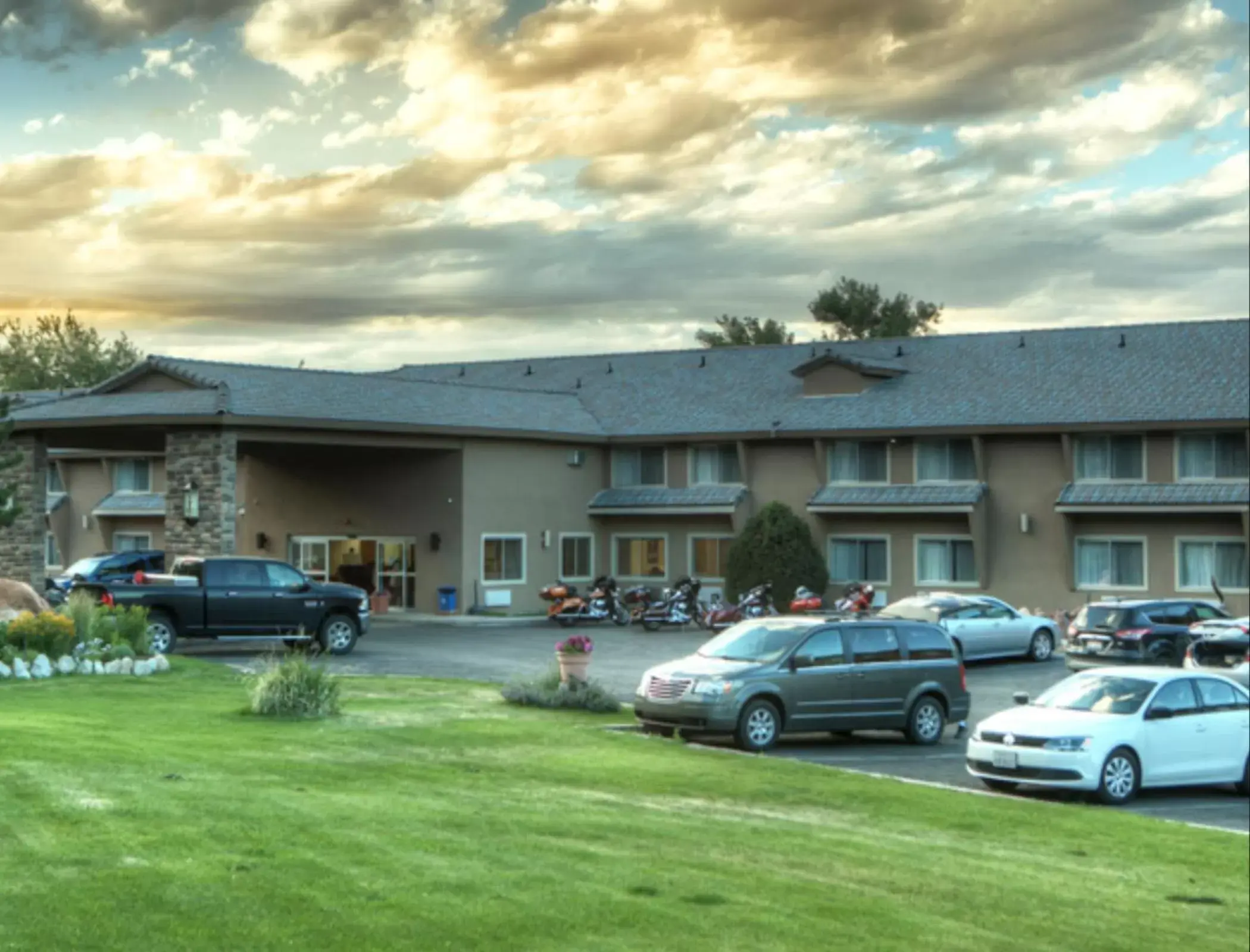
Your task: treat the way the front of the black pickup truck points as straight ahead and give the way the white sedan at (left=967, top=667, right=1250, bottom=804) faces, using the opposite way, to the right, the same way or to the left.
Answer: the opposite way

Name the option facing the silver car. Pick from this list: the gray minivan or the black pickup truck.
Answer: the black pickup truck

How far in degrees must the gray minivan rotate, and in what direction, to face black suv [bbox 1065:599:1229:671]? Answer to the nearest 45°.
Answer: approximately 180°

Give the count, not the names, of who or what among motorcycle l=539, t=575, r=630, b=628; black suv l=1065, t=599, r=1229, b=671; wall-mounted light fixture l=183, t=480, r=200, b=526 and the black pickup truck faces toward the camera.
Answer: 1

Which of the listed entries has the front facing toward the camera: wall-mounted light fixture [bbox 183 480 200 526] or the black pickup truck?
the wall-mounted light fixture

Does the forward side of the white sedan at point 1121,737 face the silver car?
no

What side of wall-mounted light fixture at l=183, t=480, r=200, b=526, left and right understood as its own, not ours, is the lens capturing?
front

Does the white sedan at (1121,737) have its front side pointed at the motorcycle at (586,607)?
no

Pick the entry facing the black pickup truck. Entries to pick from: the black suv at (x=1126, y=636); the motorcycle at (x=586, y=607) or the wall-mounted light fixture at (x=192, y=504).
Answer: the wall-mounted light fixture

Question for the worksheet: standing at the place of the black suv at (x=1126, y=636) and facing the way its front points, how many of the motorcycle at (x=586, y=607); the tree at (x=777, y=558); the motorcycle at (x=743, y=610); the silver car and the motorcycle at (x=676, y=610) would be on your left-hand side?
5

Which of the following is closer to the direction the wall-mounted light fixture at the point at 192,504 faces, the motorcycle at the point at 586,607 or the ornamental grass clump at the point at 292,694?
the ornamental grass clump

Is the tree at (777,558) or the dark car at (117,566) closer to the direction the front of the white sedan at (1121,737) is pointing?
the dark car

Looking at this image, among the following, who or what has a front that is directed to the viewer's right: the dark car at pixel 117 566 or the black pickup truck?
the black pickup truck

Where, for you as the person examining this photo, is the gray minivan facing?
facing the viewer and to the left of the viewer

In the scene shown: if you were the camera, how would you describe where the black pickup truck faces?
facing to the right of the viewer

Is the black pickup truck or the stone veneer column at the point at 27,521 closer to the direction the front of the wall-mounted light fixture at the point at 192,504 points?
the black pickup truck

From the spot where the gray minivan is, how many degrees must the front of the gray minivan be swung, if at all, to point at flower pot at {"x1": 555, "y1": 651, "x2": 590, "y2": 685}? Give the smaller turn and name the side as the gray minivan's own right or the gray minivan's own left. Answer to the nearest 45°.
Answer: approximately 45° to the gray minivan's own right

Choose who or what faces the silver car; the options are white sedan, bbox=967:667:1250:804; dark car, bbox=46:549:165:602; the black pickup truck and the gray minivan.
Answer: the black pickup truck

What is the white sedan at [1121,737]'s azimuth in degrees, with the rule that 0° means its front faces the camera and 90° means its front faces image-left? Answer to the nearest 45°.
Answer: approximately 45°
